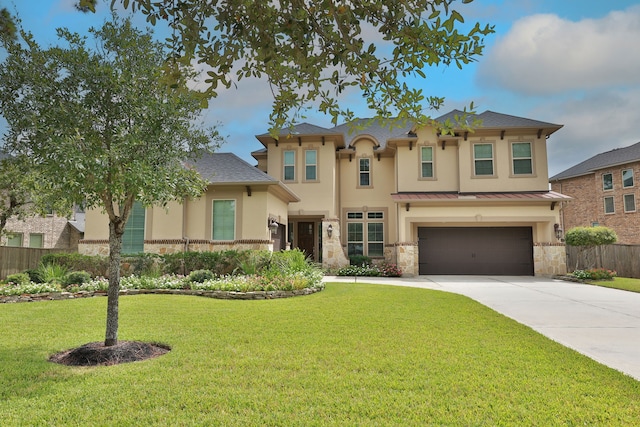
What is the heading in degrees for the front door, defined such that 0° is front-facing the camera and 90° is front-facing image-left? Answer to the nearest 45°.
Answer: approximately 0°

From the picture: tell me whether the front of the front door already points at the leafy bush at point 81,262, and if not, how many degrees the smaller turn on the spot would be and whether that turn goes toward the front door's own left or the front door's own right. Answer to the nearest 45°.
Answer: approximately 45° to the front door's own right

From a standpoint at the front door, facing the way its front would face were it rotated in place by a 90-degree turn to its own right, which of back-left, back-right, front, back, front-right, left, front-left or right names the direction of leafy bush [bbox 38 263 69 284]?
front-left

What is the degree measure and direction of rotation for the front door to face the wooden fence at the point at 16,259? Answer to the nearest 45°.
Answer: approximately 45° to its right

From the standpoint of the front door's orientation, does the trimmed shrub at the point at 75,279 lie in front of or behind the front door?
in front

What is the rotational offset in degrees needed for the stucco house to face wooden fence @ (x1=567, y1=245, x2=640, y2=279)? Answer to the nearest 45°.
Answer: approximately 90° to its left

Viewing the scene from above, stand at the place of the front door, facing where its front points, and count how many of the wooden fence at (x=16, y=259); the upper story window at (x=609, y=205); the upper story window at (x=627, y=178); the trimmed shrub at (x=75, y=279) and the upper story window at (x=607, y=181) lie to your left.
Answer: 3

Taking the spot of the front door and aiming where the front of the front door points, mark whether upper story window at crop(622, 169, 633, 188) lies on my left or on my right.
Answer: on my left

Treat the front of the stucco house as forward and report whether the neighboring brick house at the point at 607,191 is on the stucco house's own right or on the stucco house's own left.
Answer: on the stucco house's own left

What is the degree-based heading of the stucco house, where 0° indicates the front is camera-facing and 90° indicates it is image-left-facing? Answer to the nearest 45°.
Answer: approximately 0°

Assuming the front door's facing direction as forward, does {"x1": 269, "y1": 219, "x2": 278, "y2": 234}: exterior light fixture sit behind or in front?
in front

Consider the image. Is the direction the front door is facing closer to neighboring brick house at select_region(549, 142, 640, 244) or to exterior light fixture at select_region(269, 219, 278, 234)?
the exterior light fixture

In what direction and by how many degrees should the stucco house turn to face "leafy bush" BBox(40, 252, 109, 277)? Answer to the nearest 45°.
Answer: approximately 90° to its right
